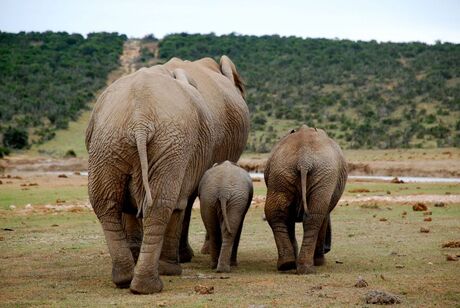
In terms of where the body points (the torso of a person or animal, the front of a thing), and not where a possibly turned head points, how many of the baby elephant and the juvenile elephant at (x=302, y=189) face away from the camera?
2

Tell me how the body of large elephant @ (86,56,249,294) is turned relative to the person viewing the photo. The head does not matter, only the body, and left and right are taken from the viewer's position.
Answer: facing away from the viewer and to the right of the viewer

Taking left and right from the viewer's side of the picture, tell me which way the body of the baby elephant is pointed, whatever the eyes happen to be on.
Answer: facing away from the viewer

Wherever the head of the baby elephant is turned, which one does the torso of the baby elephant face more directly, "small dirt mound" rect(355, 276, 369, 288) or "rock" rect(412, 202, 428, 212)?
the rock

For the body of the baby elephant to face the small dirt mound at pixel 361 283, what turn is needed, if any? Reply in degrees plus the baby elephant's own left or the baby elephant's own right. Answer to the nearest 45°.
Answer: approximately 135° to the baby elephant's own right

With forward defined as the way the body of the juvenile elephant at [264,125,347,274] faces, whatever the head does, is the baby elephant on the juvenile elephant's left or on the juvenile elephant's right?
on the juvenile elephant's left

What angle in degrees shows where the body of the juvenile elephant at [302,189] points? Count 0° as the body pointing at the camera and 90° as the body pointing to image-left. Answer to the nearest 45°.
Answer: approximately 180°

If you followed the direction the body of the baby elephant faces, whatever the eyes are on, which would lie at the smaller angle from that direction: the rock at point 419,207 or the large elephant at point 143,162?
the rock
